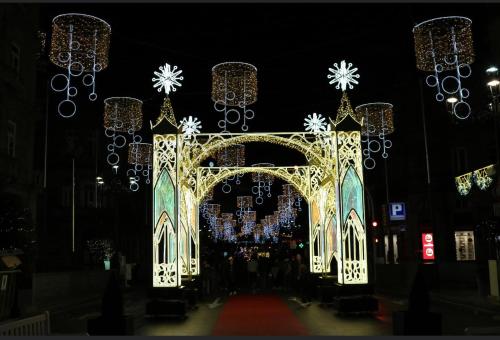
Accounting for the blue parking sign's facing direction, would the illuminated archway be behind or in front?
in front

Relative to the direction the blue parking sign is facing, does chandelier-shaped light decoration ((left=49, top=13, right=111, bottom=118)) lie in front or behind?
in front

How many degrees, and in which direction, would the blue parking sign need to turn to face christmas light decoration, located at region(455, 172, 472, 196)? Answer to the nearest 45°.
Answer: approximately 45° to its left

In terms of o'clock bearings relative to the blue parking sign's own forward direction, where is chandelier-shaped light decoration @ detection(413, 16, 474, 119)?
The chandelier-shaped light decoration is roughly at 12 o'clock from the blue parking sign.

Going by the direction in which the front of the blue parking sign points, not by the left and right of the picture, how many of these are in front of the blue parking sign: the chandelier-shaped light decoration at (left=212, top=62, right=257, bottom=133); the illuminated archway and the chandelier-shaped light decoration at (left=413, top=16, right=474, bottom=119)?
3

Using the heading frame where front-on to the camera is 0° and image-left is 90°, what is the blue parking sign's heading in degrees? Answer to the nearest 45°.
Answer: approximately 0°

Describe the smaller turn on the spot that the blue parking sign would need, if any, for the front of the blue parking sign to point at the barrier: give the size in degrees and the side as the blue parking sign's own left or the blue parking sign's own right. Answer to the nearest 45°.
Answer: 0° — it already faces it
